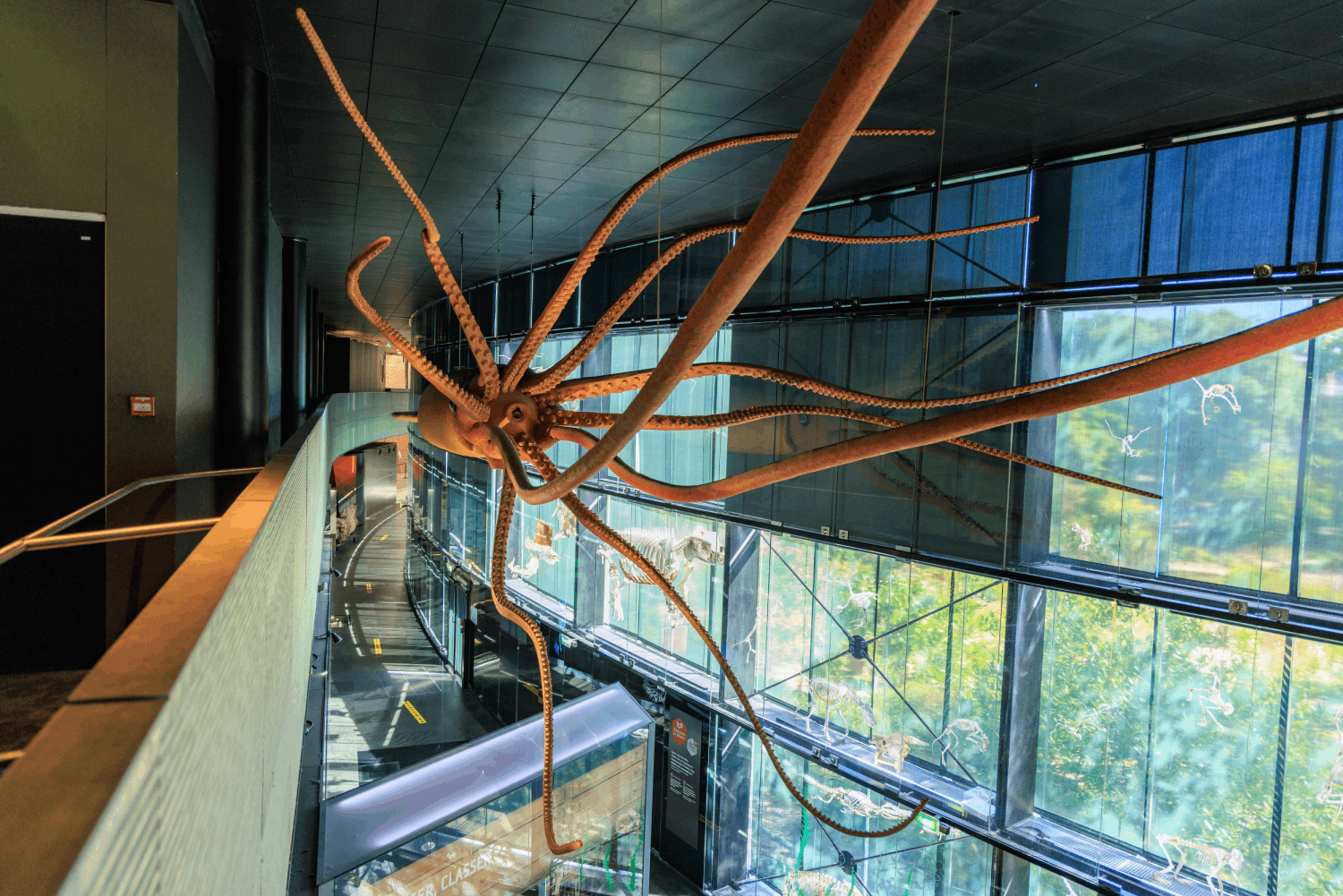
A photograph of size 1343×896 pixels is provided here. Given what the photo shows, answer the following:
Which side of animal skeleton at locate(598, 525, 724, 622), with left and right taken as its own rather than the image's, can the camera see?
right

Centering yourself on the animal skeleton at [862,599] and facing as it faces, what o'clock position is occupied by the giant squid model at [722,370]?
The giant squid model is roughly at 9 o'clock from the animal skeleton.

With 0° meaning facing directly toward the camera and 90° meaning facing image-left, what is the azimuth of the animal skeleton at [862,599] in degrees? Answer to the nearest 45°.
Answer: approximately 90°

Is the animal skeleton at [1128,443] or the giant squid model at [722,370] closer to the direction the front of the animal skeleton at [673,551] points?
the animal skeleton
